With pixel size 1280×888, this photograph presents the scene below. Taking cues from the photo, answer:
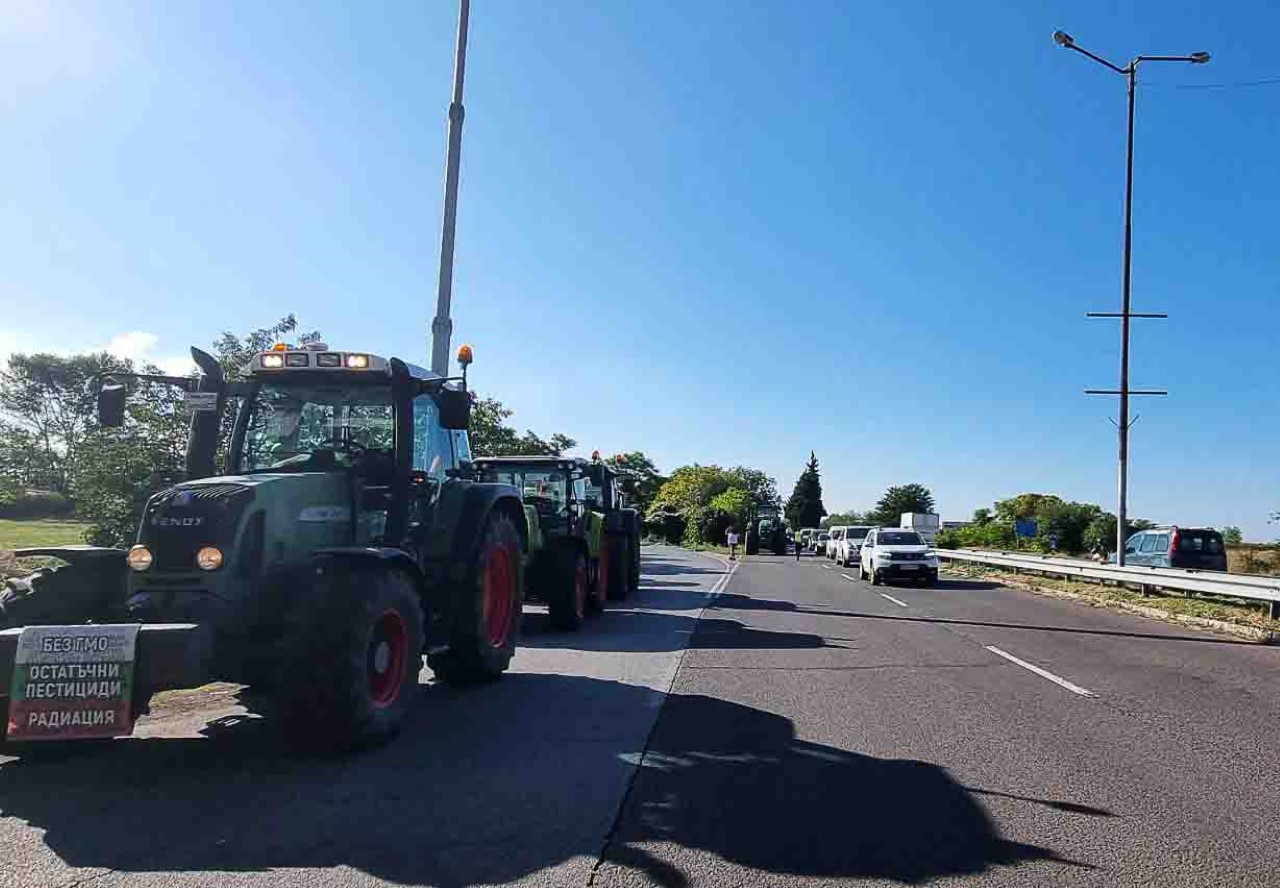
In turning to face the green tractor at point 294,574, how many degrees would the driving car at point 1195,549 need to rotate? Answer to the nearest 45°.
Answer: approximately 135° to its left

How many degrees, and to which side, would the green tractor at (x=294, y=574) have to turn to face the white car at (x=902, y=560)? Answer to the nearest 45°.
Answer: approximately 180°

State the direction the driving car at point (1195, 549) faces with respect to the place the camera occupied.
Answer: facing away from the viewer and to the left of the viewer

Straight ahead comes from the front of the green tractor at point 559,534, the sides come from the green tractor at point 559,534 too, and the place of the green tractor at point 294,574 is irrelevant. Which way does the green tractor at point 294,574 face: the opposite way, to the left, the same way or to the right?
the same way

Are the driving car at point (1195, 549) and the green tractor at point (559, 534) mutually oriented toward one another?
no

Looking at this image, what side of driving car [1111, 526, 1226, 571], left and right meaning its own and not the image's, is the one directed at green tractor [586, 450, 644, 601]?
left

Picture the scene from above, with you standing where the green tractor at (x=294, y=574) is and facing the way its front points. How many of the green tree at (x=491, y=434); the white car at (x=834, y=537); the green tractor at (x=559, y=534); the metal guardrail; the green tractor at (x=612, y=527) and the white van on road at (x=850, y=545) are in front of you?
0

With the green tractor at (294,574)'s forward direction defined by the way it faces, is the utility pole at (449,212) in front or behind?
behind

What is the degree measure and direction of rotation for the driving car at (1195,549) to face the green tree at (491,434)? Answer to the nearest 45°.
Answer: approximately 45° to its left

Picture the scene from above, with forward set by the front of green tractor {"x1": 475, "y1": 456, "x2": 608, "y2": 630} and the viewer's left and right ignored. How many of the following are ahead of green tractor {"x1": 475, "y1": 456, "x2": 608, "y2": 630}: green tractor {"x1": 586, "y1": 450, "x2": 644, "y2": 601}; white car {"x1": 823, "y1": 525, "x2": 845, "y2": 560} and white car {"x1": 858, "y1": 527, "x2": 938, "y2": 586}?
0

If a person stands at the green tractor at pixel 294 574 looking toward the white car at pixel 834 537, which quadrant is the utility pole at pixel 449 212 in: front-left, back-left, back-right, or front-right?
front-left

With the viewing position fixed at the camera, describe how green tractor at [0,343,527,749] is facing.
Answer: facing the viewer and to the left of the viewer

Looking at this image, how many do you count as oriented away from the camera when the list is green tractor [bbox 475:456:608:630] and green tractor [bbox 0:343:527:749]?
0

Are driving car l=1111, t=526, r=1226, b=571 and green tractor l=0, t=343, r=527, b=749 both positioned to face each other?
no

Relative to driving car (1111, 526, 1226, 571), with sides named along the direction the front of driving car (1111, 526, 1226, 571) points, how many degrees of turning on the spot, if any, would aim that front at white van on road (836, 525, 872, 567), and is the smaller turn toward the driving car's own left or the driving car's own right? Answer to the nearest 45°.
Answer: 0° — it already faces it
